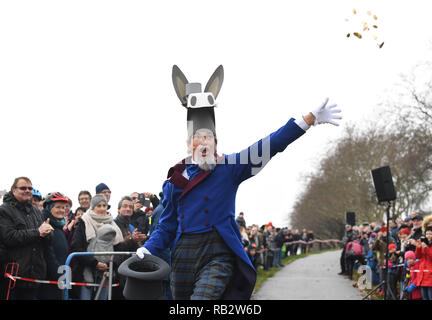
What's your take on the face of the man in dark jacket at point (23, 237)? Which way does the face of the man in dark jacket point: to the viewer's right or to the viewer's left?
to the viewer's right

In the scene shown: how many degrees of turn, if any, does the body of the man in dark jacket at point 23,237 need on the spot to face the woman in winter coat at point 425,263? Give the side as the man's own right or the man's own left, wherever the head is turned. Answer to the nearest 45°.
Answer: approximately 45° to the man's own left

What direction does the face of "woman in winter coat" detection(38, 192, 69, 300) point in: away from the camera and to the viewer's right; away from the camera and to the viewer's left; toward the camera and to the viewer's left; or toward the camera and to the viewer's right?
toward the camera and to the viewer's right

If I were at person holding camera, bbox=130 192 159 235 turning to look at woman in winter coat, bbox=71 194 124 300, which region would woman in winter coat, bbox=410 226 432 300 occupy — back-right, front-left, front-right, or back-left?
back-left

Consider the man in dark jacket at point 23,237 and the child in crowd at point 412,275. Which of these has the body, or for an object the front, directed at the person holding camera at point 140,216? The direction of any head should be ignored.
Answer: the child in crowd

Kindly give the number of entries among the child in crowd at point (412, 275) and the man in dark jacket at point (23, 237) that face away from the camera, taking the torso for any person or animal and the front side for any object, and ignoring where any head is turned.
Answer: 0

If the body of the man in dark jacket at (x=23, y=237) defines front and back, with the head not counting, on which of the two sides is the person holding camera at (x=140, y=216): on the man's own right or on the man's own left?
on the man's own left

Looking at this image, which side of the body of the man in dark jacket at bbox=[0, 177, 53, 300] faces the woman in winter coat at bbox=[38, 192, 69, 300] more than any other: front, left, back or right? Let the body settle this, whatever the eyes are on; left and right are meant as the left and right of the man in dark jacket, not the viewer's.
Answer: left

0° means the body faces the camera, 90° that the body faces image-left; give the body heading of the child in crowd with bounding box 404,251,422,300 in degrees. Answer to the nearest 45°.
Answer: approximately 45°

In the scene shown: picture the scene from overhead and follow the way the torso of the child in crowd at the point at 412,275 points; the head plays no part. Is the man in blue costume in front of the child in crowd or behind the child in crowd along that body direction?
in front

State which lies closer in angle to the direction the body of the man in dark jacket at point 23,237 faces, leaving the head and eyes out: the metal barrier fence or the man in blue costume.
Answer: the man in blue costume

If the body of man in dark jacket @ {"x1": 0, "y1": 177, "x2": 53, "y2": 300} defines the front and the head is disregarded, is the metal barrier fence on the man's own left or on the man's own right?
on the man's own left

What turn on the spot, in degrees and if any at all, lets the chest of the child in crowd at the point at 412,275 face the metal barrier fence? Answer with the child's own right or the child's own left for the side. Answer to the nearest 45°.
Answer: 0° — they already face it

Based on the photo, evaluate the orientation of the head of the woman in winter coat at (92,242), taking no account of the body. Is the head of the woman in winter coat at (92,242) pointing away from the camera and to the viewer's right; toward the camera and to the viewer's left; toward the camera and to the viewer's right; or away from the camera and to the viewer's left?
toward the camera and to the viewer's right

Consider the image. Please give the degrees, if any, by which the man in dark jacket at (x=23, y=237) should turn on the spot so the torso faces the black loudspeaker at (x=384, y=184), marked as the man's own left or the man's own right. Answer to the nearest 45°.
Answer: approximately 90° to the man's own left

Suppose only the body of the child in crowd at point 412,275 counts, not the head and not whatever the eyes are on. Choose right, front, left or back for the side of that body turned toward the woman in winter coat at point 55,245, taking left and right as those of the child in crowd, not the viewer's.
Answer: front
